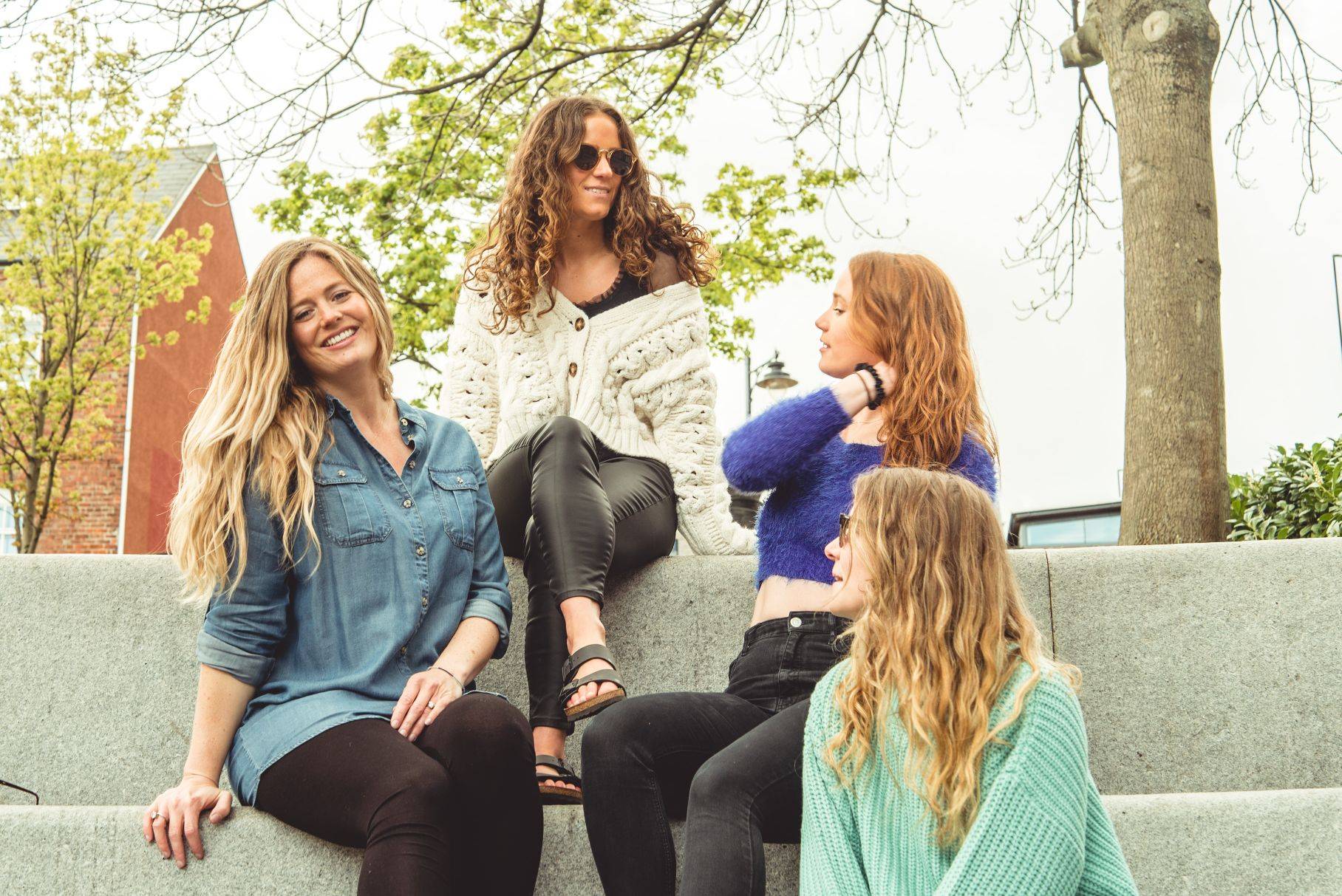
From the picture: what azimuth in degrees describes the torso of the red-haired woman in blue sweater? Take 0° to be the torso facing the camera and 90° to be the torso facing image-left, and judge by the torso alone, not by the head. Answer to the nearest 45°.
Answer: approximately 45°

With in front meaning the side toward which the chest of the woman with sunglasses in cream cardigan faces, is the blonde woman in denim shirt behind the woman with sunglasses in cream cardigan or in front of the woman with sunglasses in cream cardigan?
in front

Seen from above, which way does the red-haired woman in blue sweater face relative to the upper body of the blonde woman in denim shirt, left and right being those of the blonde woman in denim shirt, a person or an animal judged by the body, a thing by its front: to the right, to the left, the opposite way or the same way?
to the right

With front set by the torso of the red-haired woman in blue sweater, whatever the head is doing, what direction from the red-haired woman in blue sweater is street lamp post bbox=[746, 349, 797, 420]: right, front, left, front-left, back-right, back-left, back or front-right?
back-right

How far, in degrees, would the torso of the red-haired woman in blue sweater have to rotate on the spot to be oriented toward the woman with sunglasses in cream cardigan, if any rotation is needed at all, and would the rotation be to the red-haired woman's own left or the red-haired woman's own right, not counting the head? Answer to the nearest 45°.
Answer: approximately 90° to the red-haired woman's own right

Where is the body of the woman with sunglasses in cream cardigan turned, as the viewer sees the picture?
toward the camera

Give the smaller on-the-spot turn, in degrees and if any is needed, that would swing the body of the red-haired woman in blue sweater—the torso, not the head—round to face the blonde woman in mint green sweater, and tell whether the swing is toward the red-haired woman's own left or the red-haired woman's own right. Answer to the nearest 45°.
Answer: approximately 90° to the red-haired woman's own left

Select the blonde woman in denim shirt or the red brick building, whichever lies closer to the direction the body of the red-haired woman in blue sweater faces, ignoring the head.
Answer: the blonde woman in denim shirt

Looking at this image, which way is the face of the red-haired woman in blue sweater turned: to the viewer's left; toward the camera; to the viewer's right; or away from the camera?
to the viewer's left

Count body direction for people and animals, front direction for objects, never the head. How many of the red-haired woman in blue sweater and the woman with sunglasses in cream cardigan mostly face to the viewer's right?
0

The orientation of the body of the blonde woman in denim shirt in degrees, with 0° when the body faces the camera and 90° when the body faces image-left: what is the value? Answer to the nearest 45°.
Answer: approximately 315°

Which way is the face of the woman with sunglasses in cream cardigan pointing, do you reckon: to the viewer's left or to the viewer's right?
to the viewer's right

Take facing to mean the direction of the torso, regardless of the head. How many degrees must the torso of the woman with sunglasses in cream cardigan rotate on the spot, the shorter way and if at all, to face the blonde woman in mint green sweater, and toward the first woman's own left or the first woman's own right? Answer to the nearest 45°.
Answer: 0° — they already face them

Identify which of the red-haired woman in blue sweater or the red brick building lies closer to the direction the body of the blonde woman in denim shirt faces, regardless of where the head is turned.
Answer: the red-haired woman in blue sweater

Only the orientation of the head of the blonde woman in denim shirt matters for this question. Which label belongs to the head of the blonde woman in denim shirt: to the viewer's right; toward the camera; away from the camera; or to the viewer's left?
toward the camera
